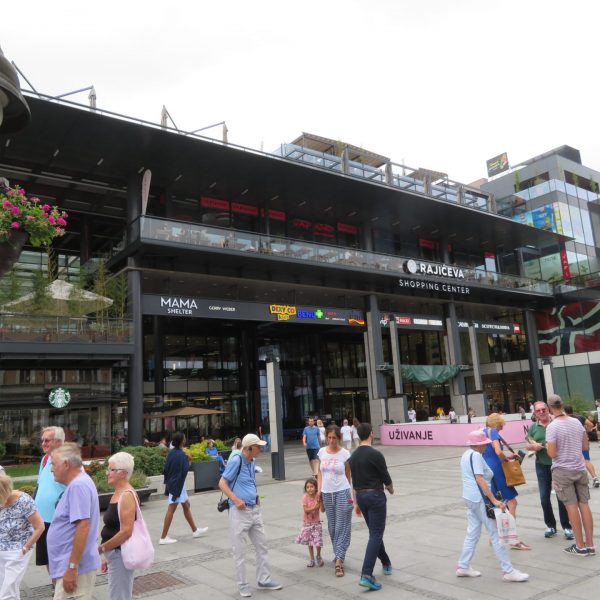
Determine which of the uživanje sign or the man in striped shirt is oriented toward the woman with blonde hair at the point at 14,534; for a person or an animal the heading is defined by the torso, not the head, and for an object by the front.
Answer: the uživanje sign

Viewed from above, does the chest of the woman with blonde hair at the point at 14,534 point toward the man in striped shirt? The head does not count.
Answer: no

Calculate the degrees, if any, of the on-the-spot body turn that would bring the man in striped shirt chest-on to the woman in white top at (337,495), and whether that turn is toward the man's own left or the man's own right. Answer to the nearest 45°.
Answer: approximately 90° to the man's own left

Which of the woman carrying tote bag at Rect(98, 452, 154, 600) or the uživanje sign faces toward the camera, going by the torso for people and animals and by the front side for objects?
the uživanje sign

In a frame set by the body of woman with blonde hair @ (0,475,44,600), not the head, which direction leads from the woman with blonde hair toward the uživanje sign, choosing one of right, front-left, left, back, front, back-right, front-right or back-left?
back

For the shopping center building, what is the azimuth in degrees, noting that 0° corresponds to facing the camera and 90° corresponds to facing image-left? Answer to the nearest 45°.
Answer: approximately 315°

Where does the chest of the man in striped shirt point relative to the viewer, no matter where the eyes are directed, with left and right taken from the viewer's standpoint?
facing away from the viewer and to the left of the viewer

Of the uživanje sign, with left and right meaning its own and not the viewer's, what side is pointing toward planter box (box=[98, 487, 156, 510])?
front

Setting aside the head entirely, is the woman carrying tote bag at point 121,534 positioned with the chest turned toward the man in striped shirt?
no

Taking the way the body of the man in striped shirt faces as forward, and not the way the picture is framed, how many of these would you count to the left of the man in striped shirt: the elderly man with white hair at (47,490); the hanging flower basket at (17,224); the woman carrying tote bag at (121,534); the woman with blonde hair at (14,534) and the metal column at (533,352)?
4

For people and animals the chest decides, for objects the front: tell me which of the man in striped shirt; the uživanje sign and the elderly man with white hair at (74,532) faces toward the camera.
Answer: the uživanje sign
